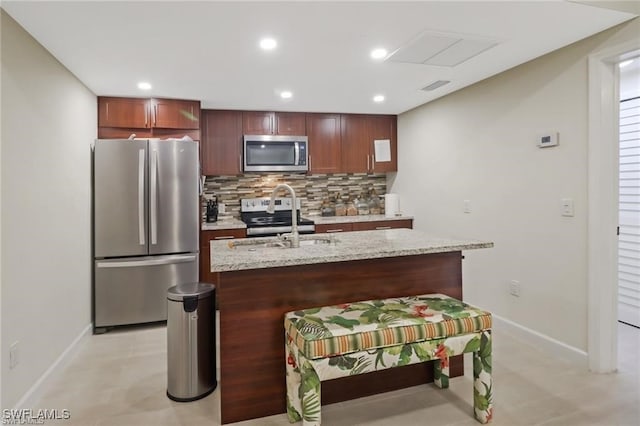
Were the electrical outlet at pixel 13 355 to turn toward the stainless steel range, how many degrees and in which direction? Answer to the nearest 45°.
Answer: approximately 90° to its left

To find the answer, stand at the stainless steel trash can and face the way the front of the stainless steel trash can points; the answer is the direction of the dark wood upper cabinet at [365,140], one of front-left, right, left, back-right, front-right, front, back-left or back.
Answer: back-left

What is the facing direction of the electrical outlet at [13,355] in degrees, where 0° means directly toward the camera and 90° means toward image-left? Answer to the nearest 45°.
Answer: approximately 315°

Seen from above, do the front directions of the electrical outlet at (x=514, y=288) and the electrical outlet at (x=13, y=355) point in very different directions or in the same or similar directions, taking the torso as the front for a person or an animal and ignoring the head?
very different directions

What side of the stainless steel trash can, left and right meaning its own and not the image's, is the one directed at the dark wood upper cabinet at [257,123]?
back

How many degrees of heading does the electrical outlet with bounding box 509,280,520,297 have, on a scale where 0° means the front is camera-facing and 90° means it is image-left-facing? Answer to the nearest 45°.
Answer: approximately 45°

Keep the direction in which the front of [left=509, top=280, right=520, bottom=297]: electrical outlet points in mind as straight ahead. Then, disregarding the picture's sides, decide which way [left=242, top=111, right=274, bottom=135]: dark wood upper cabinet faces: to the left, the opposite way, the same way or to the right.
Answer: to the left

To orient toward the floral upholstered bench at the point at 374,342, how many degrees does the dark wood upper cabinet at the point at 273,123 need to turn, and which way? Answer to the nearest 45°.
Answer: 0° — it already faces it

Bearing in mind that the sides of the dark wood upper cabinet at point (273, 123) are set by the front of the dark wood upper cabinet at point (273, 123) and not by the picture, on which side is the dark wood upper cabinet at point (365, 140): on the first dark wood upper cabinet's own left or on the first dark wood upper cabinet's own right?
on the first dark wood upper cabinet's own left

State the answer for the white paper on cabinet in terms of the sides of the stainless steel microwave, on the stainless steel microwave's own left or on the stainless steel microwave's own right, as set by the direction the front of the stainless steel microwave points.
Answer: on the stainless steel microwave's own left
